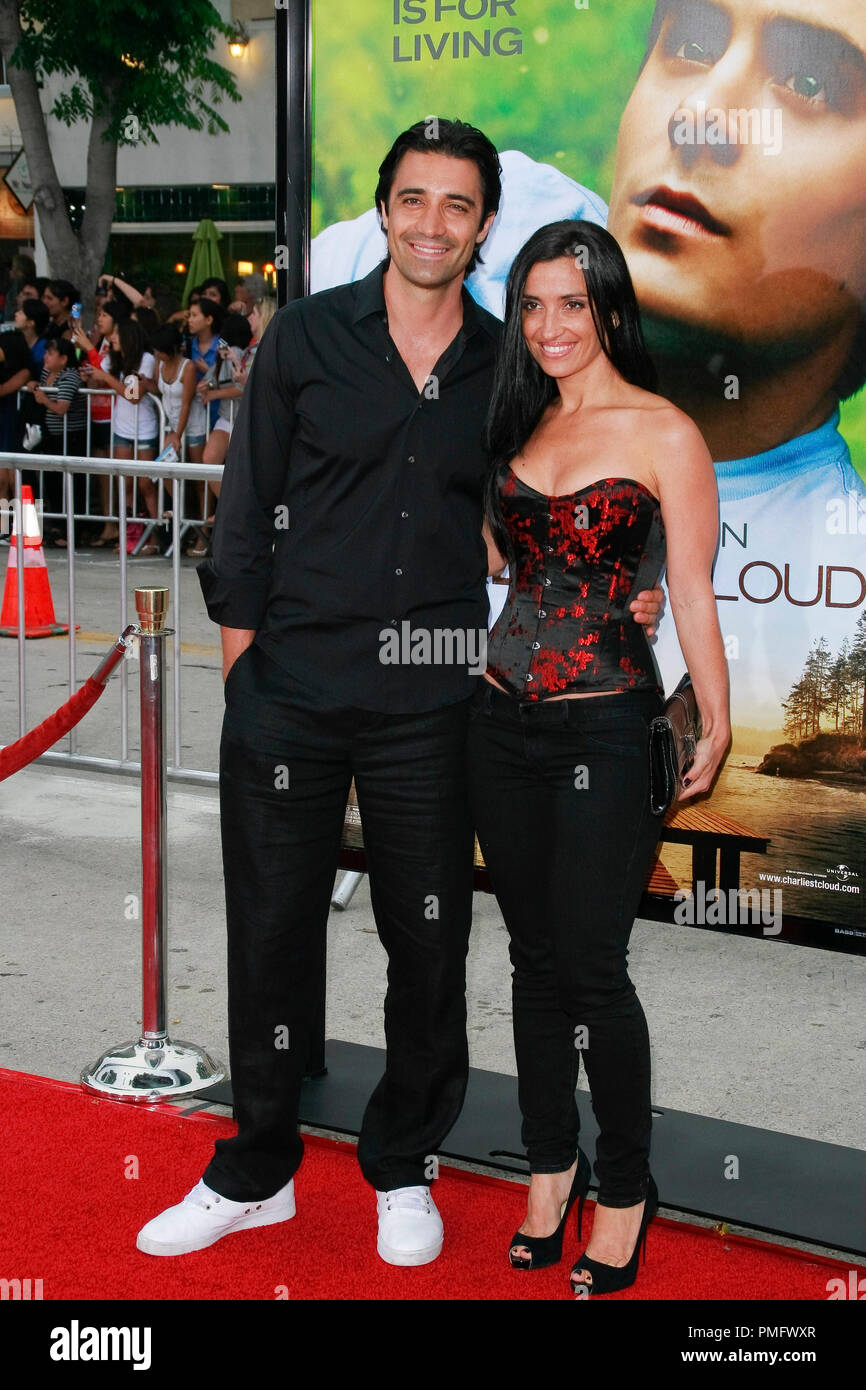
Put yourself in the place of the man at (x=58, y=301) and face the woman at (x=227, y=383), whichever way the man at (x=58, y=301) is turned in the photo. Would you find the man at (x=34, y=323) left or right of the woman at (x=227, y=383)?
right

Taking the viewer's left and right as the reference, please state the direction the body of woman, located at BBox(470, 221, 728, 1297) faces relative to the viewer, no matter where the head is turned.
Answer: facing the viewer and to the left of the viewer

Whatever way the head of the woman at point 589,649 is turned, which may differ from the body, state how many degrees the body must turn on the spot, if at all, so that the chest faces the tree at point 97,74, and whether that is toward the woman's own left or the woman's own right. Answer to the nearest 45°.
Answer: approximately 135° to the woman's own right

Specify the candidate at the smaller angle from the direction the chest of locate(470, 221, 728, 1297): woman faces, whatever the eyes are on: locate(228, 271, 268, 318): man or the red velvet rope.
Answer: the red velvet rope

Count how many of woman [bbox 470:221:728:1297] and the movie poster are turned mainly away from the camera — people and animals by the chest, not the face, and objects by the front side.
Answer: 0

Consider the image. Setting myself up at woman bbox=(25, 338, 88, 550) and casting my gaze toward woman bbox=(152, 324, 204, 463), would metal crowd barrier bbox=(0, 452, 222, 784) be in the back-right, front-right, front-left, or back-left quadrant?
front-right

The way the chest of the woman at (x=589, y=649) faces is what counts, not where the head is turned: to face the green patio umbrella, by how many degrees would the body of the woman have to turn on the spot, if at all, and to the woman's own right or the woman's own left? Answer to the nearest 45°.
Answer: approximately 135° to the woman's own right

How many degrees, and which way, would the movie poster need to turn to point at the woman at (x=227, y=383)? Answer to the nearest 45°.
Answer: approximately 135° to its right

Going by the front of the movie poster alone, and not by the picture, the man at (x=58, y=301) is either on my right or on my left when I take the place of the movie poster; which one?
on my right

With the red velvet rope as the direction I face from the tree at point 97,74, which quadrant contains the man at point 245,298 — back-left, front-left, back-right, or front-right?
front-left

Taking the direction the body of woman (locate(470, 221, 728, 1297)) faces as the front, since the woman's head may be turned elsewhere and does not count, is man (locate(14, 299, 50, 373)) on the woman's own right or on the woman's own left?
on the woman's own right
